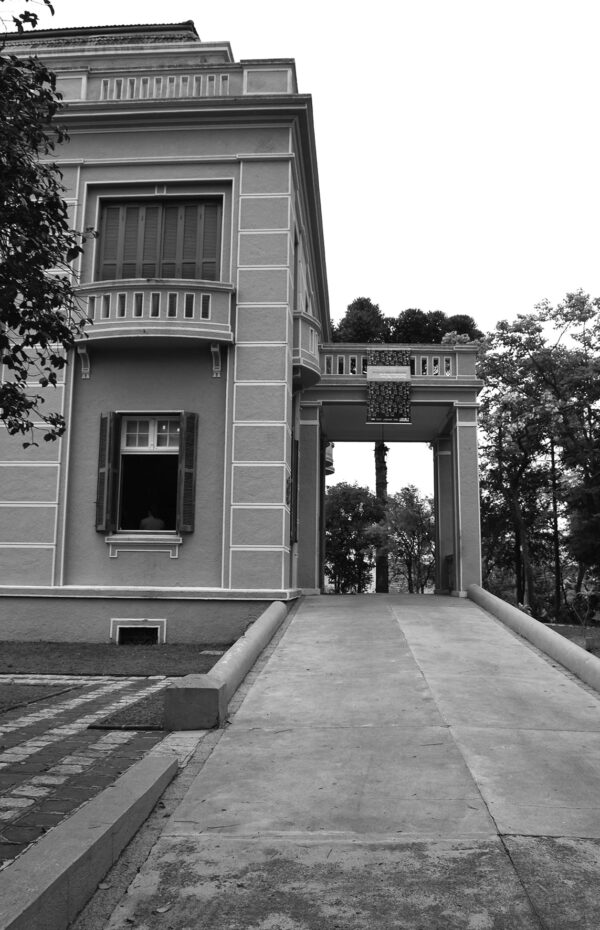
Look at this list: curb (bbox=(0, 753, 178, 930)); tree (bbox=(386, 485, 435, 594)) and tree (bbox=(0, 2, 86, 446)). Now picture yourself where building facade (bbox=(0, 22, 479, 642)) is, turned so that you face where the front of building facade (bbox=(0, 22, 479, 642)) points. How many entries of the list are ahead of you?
2

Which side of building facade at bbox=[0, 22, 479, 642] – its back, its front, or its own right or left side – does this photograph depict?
front

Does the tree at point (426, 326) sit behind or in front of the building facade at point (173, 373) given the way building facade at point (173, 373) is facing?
behind

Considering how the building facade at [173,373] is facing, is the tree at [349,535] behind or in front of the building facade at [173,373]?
behind

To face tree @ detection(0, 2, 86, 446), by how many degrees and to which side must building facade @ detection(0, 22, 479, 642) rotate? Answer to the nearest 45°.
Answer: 0° — it already faces it

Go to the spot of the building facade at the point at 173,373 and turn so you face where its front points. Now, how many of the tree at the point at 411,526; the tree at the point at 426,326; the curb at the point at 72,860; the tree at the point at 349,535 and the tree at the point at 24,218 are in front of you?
2

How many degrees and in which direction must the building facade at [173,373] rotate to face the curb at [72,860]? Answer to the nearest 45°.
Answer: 0° — it already faces it

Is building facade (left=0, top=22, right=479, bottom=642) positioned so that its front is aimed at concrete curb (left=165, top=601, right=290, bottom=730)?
yes

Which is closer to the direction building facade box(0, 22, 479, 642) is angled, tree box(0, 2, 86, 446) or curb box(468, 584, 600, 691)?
the tree

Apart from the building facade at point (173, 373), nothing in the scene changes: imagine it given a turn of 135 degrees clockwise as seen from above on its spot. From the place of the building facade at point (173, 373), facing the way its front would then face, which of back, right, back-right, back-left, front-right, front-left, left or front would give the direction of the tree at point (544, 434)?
right

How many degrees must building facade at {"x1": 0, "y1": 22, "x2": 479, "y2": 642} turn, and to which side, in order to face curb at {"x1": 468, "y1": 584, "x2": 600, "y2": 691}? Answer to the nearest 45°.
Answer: approximately 45° to its left

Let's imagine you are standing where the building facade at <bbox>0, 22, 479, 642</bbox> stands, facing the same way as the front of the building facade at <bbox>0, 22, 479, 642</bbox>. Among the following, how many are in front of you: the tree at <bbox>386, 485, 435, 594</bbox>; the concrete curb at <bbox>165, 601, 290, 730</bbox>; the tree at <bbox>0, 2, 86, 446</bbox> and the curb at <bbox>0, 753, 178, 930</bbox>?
3

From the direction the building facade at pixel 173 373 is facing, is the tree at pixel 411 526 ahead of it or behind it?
behind
